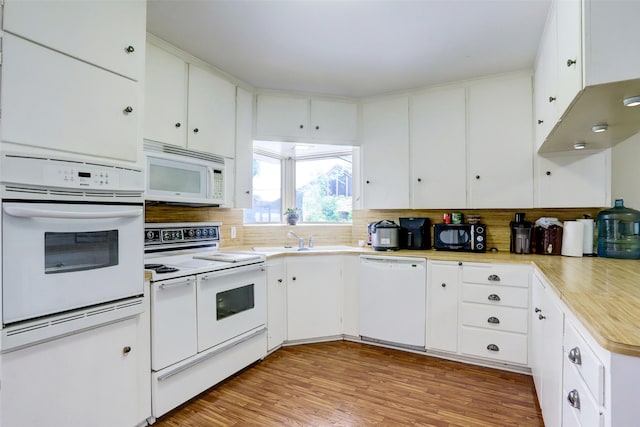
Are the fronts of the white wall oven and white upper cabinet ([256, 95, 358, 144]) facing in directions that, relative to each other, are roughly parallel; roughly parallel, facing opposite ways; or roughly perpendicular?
roughly perpendicular

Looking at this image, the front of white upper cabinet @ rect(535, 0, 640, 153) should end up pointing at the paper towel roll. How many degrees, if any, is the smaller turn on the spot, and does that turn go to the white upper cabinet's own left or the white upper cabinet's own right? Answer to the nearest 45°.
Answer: approximately 90° to the white upper cabinet's own right

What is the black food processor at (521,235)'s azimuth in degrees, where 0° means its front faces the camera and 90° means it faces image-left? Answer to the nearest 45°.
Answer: approximately 0°

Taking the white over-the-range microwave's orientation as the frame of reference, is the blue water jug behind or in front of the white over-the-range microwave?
in front

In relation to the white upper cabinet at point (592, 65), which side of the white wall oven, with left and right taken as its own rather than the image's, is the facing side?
front

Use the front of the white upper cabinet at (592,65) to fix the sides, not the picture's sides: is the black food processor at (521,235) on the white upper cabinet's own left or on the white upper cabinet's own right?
on the white upper cabinet's own right

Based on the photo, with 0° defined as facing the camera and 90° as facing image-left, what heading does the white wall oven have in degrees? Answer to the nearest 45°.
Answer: approximately 315°

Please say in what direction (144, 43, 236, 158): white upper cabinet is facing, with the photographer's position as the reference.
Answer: facing the viewer and to the right of the viewer

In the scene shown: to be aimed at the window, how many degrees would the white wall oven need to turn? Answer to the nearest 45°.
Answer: approximately 90° to its left

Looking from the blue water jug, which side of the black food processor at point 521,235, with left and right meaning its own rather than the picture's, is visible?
left

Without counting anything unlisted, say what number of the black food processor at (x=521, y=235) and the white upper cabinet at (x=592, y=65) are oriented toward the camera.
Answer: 1

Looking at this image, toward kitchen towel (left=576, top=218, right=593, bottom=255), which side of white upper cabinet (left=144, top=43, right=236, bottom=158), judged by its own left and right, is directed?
front

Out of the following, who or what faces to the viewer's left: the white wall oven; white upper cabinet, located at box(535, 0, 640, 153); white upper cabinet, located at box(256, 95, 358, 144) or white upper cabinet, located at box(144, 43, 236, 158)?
white upper cabinet, located at box(535, 0, 640, 153)
